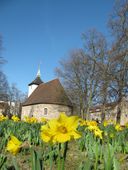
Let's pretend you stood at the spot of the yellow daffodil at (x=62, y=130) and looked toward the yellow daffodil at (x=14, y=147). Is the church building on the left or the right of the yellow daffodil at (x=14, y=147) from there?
right
